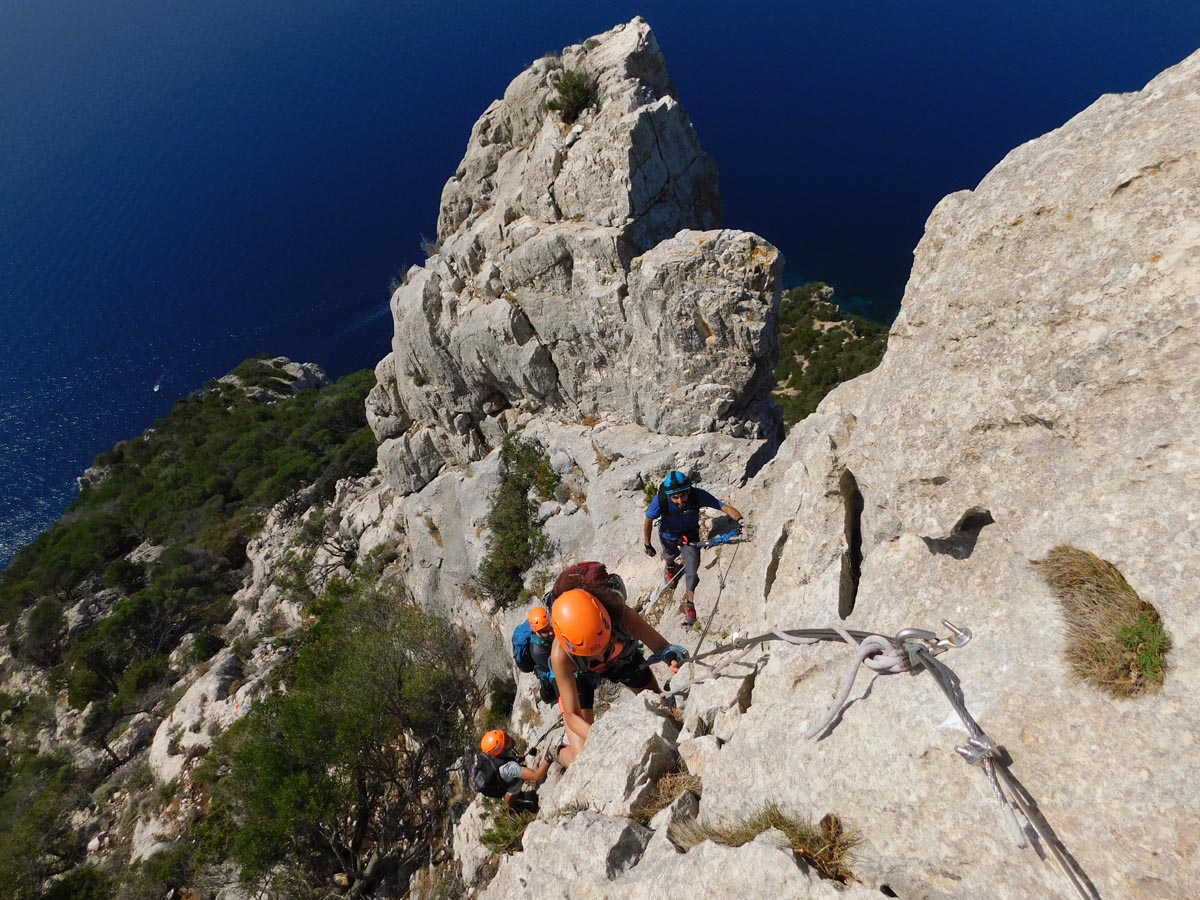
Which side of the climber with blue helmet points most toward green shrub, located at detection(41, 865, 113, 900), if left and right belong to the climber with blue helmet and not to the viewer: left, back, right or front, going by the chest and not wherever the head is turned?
right

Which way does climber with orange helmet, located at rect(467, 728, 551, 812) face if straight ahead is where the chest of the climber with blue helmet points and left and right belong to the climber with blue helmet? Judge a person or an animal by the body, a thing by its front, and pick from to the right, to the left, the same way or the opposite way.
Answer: to the left

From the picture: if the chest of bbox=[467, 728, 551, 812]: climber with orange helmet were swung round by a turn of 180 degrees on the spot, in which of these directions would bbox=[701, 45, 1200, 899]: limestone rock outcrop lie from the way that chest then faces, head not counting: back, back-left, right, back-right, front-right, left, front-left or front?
back-left

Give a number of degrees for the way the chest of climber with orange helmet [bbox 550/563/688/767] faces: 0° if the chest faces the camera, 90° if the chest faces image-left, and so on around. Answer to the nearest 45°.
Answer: approximately 315°

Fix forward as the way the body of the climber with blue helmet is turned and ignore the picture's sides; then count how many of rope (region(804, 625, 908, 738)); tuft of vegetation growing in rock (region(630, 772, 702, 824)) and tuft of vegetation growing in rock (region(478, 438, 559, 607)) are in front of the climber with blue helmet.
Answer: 2

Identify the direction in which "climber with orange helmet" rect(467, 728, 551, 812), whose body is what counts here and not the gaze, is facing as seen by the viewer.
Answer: to the viewer's right

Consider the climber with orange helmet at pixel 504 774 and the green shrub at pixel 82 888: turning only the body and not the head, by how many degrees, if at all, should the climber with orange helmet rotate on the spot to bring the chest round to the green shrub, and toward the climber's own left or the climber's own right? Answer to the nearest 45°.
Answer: approximately 135° to the climber's own left

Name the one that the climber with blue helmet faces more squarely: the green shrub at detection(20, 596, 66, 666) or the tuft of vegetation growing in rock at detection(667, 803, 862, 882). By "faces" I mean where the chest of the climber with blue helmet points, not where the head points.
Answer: the tuft of vegetation growing in rock

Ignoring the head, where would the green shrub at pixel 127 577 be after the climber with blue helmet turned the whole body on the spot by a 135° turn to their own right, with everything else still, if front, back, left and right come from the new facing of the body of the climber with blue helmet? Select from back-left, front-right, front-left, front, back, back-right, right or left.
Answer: front
